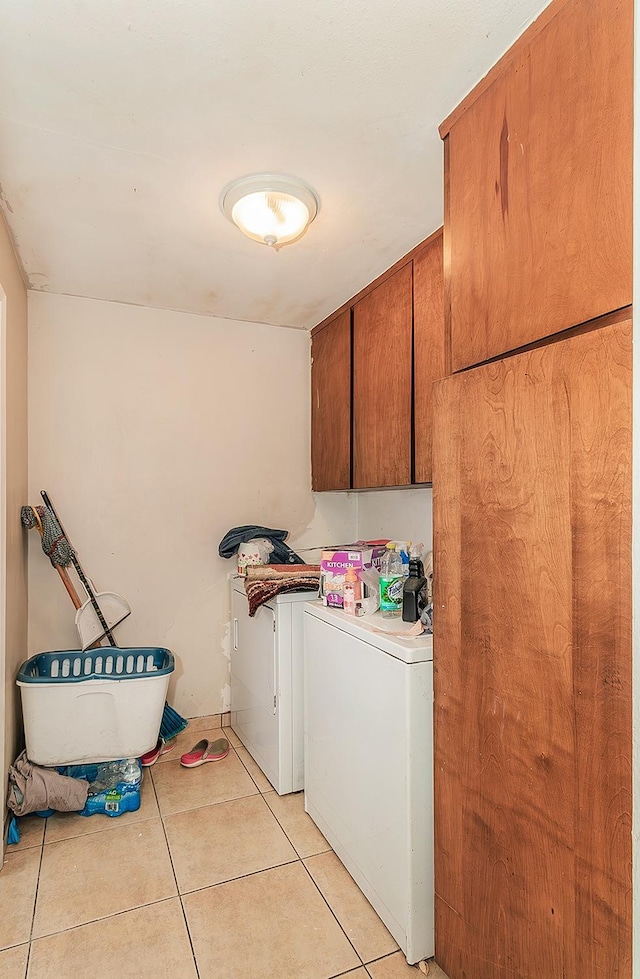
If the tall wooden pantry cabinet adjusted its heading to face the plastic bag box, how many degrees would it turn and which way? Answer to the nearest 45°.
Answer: approximately 90° to its right

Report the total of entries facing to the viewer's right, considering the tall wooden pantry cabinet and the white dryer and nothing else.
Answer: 0

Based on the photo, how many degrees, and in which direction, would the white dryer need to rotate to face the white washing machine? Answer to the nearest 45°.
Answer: approximately 45° to its left

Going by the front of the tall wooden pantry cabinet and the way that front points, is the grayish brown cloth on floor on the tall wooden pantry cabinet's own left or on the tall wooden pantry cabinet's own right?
on the tall wooden pantry cabinet's own right

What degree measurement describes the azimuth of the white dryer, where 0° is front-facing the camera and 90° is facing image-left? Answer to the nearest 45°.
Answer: approximately 45°

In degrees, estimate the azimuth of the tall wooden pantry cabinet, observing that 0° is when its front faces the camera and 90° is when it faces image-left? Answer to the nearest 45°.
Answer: approximately 45°

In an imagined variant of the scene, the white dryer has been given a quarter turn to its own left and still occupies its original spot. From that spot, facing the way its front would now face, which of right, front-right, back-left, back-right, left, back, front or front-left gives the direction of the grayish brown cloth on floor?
back-right

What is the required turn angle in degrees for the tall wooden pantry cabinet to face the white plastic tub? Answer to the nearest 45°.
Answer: approximately 45° to its right

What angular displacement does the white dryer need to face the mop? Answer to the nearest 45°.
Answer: approximately 45° to its right

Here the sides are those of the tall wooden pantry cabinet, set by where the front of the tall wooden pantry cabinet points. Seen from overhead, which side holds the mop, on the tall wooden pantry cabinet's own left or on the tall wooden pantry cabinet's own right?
on the tall wooden pantry cabinet's own right

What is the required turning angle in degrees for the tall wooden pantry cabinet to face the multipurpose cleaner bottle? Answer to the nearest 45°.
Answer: approximately 90° to its right

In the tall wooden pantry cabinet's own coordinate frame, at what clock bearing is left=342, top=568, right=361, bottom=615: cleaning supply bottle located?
The cleaning supply bottle is roughly at 3 o'clock from the tall wooden pantry cabinet.

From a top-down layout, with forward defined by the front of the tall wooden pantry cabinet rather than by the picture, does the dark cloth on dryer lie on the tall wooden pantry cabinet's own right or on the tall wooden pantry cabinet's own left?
on the tall wooden pantry cabinet's own right
